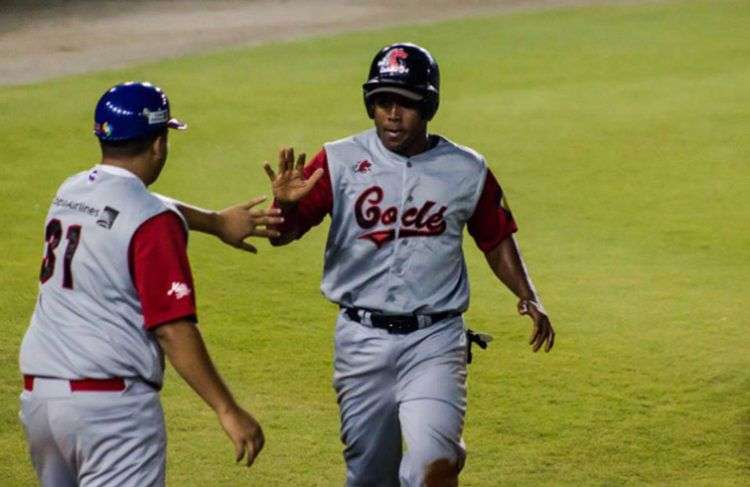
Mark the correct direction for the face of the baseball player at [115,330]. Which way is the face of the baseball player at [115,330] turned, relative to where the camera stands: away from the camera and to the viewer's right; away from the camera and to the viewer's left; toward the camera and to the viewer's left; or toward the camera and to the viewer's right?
away from the camera and to the viewer's right

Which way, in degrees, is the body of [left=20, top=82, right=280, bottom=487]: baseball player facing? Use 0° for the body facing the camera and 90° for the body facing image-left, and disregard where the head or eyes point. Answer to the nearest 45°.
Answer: approximately 225°

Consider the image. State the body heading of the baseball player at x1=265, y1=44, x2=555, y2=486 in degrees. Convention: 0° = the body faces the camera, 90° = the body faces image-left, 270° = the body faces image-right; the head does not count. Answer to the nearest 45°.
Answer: approximately 0°
